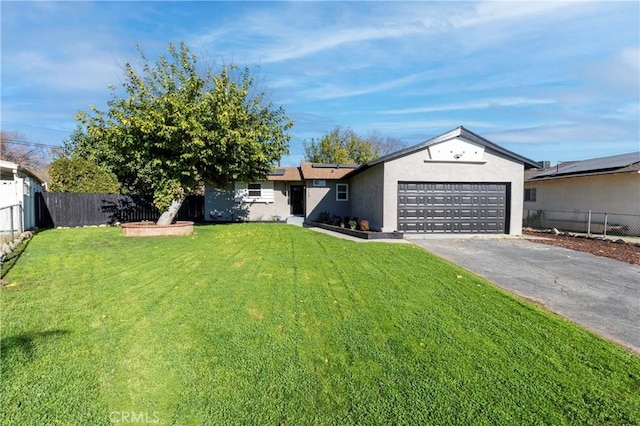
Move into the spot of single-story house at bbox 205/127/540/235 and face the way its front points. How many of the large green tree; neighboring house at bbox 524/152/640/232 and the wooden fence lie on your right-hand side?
2

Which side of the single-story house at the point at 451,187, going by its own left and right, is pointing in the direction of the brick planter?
right

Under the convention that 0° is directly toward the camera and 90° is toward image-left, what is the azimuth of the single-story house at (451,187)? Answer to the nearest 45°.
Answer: approximately 0°

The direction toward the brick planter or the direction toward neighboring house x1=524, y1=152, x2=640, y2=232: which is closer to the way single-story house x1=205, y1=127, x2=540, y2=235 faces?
the brick planter

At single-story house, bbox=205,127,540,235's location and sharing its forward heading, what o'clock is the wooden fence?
The wooden fence is roughly at 3 o'clock from the single-story house.

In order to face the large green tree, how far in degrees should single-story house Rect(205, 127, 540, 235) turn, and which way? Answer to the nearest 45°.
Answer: approximately 90° to its right

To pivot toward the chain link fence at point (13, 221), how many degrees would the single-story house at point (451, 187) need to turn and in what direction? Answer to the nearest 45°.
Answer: approximately 90° to its right

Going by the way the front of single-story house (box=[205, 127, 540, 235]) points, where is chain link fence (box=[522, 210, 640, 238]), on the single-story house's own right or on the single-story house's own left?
on the single-story house's own left

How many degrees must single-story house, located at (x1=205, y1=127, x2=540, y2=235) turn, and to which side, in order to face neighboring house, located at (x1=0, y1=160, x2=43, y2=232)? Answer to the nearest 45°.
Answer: approximately 90° to its right

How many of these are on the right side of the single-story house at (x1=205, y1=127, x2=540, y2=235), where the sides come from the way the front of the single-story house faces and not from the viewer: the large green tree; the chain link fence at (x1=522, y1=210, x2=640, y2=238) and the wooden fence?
2
